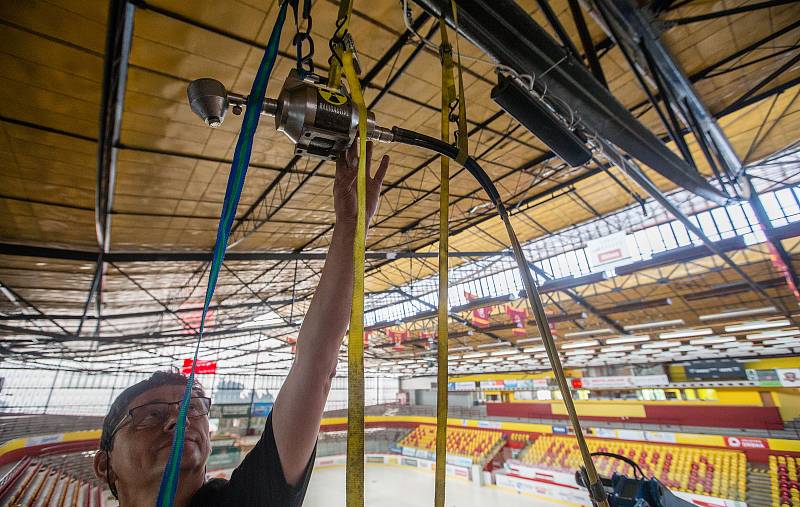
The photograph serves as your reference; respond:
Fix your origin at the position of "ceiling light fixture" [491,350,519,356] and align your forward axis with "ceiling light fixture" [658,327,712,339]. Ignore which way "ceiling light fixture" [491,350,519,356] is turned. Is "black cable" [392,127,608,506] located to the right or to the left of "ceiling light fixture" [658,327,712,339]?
right

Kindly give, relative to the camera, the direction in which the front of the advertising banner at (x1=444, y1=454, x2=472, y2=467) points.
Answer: facing the viewer and to the left of the viewer

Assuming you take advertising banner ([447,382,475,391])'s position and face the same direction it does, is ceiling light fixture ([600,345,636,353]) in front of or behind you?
in front

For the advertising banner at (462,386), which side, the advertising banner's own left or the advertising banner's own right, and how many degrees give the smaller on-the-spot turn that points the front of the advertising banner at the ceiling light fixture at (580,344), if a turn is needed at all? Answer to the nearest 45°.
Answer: approximately 45° to the advertising banner's own left

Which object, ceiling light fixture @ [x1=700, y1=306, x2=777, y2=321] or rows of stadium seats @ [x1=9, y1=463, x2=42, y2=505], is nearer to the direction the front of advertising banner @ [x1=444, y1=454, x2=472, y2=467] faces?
the rows of stadium seats

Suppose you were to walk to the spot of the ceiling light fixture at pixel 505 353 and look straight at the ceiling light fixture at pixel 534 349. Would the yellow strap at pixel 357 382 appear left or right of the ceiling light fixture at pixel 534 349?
right

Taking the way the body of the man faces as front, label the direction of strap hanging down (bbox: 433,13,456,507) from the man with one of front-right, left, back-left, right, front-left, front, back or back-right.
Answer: left

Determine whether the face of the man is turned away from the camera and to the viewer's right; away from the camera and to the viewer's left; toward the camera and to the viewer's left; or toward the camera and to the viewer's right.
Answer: toward the camera and to the viewer's right

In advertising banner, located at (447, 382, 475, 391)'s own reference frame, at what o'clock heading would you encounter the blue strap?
The blue strap is roughly at 12 o'clock from the advertising banner.

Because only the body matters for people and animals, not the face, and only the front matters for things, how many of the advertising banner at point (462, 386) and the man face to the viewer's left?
0

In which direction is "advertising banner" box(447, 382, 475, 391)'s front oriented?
toward the camera

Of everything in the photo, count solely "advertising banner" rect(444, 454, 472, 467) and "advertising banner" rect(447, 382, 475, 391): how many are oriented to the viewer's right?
0
